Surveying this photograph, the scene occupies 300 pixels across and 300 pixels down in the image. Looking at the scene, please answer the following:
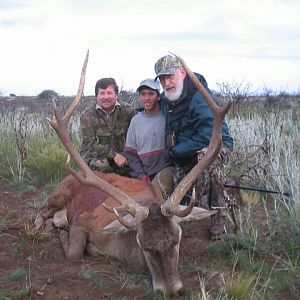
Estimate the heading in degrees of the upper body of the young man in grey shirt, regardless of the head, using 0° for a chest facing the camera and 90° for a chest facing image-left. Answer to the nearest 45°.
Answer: approximately 0°

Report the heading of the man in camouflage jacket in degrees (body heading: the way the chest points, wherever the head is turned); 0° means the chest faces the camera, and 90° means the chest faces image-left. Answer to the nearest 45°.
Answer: approximately 0°

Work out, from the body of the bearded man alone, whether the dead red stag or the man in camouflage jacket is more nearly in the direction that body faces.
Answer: the dead red stag

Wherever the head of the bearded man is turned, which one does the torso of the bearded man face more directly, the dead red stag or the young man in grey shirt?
the dead red stag

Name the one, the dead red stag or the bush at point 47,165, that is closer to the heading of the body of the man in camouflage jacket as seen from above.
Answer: the dead red stag

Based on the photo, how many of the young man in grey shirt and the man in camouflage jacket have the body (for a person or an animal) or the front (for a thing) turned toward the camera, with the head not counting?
2

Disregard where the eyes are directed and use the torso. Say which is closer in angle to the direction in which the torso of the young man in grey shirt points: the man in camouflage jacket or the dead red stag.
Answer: the dead red stag

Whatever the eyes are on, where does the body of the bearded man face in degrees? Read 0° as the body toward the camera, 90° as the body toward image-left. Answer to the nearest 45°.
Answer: approximately 45°

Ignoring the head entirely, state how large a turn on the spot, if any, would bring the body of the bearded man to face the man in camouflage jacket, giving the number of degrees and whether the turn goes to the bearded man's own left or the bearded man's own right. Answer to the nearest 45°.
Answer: approximately 90° to the bearded man's own right

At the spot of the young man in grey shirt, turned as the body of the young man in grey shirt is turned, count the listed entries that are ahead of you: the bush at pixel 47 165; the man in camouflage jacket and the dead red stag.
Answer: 1
